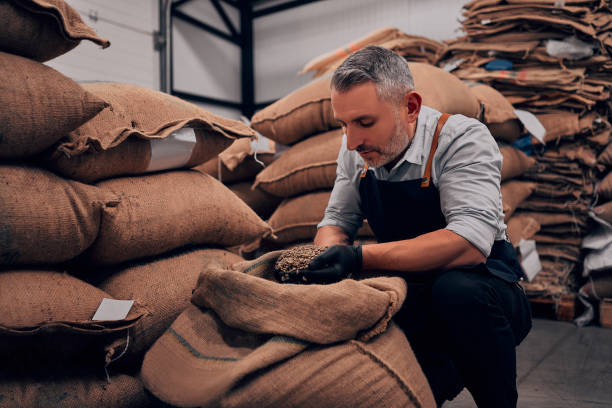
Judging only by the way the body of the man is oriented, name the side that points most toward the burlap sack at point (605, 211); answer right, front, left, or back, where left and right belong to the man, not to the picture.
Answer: back

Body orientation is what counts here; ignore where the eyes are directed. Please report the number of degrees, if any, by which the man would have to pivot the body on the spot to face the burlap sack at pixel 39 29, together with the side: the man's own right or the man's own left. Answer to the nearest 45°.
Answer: approximately 45° to the man's own right

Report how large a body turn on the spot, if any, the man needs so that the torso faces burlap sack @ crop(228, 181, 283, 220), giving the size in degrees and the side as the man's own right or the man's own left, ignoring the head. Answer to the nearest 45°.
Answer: approximately 90° to the man's own right

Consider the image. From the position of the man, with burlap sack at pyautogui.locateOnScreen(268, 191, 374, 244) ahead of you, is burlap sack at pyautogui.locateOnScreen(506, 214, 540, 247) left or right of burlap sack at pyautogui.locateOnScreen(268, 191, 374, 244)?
right

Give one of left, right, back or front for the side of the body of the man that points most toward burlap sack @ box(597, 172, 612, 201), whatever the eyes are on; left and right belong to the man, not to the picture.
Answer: back

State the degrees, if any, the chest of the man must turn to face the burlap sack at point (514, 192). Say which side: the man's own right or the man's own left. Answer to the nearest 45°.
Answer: approximately 135° to the man's own right

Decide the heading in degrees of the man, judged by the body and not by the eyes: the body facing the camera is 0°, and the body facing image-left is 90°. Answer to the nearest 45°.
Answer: approximately 45°

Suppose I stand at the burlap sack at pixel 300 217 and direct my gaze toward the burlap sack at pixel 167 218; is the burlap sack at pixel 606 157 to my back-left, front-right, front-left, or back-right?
back-left

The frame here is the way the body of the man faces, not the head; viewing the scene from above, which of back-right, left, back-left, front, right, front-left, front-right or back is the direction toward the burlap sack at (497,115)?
back-right

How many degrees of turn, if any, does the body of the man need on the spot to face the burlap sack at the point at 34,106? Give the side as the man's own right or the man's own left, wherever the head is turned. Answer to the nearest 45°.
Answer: approximately 45° to the man's own right

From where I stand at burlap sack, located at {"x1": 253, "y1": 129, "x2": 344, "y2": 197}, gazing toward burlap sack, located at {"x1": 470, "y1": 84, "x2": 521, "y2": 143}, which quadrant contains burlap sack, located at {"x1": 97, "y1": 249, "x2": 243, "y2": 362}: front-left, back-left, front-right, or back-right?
back-right
